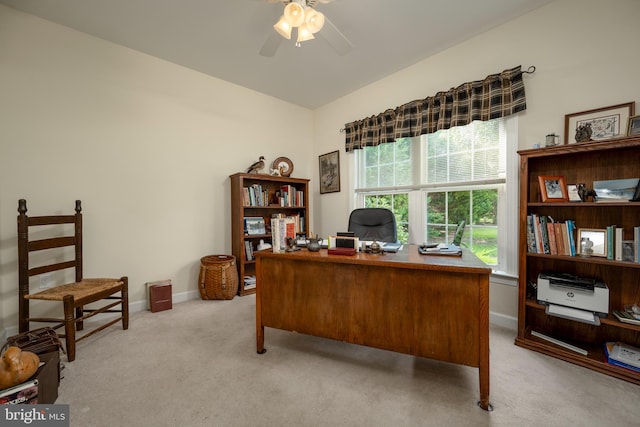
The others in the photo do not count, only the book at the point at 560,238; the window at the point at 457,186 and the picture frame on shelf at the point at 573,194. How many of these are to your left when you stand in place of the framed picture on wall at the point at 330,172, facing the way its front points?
3

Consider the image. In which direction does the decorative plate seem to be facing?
toward the camera

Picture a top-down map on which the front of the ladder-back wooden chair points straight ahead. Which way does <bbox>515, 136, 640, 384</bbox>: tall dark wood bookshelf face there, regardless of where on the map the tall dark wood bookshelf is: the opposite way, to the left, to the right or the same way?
the opposite way

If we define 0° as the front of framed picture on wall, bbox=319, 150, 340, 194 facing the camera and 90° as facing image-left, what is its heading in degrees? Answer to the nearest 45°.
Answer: approximately 45°

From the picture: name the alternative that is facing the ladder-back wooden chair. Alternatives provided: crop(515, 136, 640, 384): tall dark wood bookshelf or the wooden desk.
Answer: the tall dark wood bookshelf

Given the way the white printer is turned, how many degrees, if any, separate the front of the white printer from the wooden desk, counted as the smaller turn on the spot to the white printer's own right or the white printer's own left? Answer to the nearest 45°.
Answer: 0° — it already faces it

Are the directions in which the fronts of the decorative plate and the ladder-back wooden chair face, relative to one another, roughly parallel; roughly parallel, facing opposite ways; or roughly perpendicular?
roughly perpendicular

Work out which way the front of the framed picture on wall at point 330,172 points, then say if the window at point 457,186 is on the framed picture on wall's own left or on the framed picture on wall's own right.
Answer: on the framed picture on wall's own left

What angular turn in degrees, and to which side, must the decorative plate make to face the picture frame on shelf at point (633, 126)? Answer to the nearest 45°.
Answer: approximately 45° to its left

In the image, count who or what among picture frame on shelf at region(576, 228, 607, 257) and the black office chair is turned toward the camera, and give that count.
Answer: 2

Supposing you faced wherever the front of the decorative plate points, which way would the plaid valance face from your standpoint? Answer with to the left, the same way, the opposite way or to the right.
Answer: to the right

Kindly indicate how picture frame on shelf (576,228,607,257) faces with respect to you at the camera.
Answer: facing the viewer

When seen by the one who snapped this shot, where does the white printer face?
facing the viewer and to the left of the viewer

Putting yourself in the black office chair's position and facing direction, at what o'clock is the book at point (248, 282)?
The book is roughly at 3 o'clock from the black office chair.
